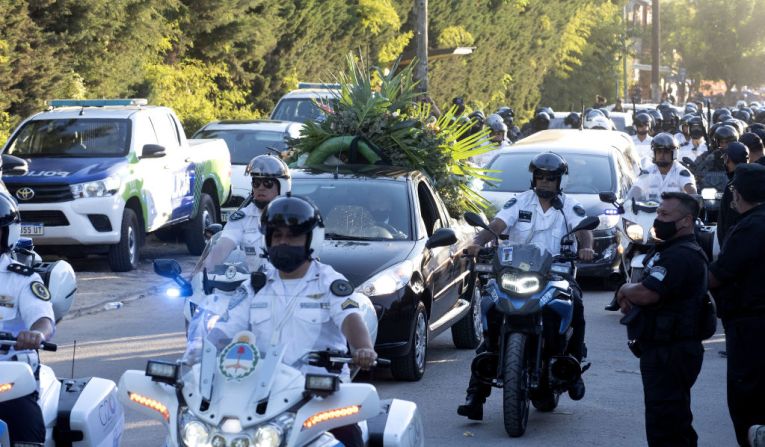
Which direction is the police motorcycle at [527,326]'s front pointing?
toward the camera

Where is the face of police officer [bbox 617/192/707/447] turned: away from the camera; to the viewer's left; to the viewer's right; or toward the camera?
to the viewer's left

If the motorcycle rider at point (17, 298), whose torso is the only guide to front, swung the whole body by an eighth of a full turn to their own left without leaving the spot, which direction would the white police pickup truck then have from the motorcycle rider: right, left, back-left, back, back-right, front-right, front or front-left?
back

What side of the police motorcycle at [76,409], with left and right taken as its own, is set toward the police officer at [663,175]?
back

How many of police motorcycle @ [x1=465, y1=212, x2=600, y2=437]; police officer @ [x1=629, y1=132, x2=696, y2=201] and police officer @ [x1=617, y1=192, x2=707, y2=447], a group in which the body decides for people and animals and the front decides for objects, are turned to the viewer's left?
1

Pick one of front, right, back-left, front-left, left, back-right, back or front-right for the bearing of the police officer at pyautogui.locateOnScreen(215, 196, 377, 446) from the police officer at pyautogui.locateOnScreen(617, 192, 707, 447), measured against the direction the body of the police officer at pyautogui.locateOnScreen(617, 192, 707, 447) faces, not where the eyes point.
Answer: front-left

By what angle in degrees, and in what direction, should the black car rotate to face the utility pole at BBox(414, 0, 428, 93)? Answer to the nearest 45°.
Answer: approximately 135° to its right

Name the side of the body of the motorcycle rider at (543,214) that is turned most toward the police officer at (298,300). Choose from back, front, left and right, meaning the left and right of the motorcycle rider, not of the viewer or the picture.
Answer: front

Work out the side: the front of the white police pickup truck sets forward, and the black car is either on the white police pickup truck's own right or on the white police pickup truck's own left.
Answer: on the white police pickup truck's own left

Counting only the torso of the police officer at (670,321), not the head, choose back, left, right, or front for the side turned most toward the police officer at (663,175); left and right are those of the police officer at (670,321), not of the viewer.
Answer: right

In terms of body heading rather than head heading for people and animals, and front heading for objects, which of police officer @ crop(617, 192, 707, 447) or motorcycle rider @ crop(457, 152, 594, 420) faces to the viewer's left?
the police officer

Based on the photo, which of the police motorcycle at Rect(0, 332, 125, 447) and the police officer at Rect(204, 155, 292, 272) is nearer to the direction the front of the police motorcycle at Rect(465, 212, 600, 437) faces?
the police motorcycle

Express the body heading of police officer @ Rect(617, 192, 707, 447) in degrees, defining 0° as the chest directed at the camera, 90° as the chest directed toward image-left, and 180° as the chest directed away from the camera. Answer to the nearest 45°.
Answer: approximately 90°

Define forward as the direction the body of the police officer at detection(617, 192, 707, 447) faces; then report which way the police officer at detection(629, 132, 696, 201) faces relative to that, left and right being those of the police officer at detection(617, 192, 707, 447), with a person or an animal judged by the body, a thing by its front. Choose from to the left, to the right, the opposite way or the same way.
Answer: to the left

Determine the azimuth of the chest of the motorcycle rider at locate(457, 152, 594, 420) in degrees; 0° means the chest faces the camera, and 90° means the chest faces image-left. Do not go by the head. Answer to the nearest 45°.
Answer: approximately 0°
